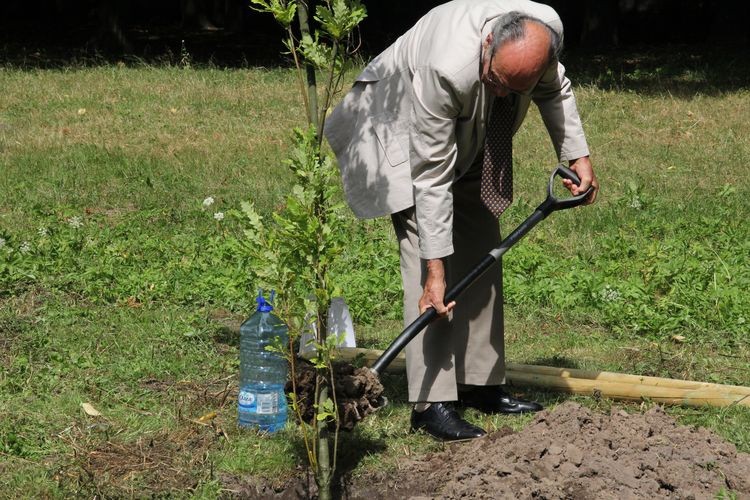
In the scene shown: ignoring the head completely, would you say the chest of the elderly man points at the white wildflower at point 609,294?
no

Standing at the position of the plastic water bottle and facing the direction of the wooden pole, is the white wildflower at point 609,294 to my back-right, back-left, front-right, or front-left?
front-left

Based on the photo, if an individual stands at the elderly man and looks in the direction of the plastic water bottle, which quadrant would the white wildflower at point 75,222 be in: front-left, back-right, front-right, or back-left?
front-right

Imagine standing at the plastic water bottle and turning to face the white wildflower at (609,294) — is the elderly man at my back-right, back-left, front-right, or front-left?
front-right

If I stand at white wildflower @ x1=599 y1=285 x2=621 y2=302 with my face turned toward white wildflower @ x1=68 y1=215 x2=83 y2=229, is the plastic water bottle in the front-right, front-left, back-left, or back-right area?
front-left

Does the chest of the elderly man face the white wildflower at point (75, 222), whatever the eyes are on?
no
